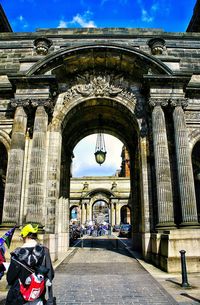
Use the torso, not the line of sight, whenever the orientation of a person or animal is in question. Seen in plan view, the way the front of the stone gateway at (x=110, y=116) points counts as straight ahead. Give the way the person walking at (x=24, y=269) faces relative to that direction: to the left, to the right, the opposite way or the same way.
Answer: the opposite way

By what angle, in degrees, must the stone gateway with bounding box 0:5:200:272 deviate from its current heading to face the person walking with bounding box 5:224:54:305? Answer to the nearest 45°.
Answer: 0° — it already faces them

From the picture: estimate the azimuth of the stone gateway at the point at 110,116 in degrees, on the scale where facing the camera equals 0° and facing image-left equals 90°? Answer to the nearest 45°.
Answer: approximately 0°

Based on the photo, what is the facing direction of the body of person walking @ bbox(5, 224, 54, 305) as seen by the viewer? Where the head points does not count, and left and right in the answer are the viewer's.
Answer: facing away from the viewer

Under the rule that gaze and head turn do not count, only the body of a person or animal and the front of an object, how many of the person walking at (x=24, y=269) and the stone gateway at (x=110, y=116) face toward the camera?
1
